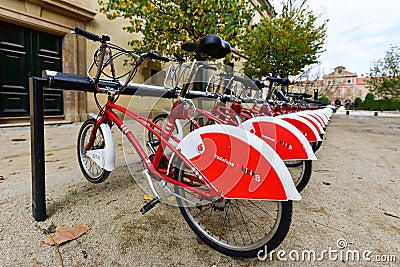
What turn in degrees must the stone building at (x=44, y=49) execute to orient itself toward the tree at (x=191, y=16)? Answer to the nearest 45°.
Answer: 0° — it already faces it

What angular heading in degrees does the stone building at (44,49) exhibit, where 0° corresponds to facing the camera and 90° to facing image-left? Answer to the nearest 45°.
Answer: approximately 315°

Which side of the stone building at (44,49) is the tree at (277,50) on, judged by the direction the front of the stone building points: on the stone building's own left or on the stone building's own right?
on the stone building's own left

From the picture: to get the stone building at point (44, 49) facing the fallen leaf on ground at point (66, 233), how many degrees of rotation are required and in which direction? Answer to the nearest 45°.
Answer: approximately 45° to its right

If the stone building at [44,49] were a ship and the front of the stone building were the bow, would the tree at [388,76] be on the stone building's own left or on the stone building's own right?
on the stone building's own left
